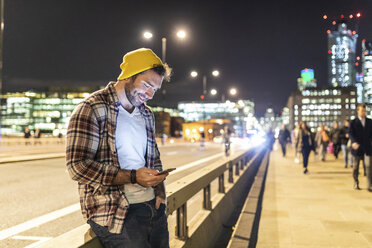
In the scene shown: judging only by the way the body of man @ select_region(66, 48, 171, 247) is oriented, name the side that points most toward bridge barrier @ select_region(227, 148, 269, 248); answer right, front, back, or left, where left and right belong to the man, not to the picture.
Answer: left

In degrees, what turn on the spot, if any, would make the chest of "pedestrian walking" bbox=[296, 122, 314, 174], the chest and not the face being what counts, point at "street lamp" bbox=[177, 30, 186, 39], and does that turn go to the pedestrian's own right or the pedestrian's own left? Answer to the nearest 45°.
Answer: approximately 135° to the pedestrian's own right

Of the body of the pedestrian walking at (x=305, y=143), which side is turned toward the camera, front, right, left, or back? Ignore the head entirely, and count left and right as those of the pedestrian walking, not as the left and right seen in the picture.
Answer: front

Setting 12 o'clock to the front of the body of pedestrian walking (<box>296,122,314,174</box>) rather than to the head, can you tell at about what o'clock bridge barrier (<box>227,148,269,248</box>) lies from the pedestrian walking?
The bridge barrier is roughly at 12 o'clock from the pedestrian walking.

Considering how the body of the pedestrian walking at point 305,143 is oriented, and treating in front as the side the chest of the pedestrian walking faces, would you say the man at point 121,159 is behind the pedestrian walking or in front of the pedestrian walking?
in front

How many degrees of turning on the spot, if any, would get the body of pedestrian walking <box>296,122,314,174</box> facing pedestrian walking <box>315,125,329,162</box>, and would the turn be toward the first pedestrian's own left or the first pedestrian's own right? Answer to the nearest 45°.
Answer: approximately 180°

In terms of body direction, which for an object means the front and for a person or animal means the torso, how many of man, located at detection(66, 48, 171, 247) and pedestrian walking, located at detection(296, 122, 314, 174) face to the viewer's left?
0

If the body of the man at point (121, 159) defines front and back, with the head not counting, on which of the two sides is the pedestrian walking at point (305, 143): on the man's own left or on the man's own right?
on the man's own left
